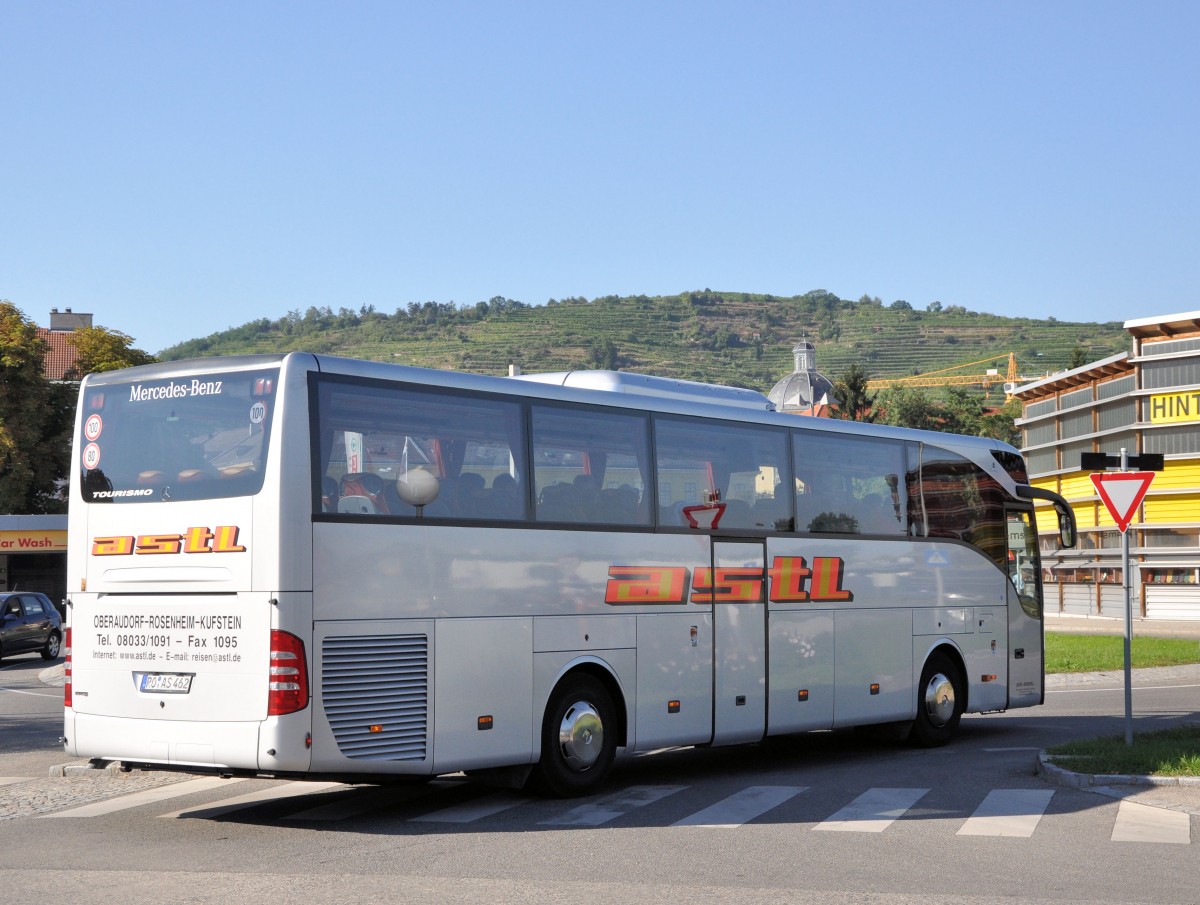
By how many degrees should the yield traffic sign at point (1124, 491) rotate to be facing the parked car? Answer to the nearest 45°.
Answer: approximately 135° to its right

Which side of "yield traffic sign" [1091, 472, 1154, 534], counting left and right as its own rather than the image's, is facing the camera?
front
